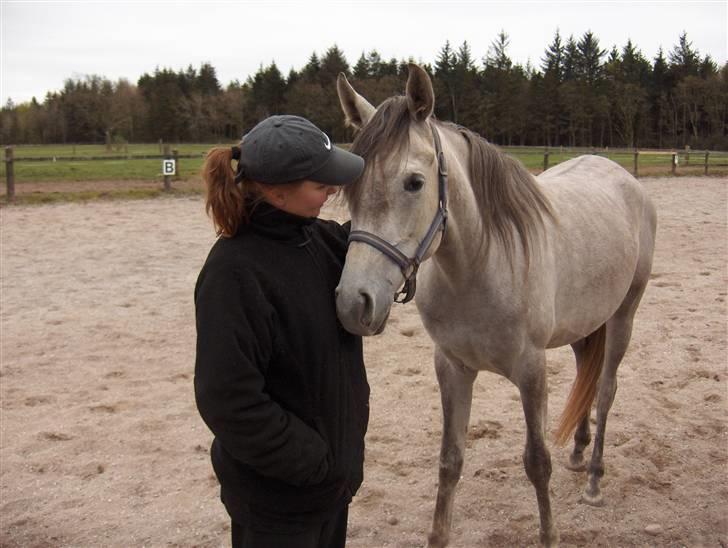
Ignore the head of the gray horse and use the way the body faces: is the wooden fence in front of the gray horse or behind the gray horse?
behind

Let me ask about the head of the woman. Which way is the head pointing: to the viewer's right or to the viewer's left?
to the viewer's right

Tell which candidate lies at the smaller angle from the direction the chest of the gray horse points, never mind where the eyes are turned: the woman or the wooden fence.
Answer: the woman

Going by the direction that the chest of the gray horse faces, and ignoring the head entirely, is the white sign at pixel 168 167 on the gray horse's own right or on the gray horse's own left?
on the gray horse's own right

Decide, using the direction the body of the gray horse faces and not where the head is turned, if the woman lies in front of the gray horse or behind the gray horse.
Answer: in front

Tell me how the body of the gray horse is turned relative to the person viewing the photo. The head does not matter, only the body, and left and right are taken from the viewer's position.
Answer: facing the viewer and to the left of the viewer
